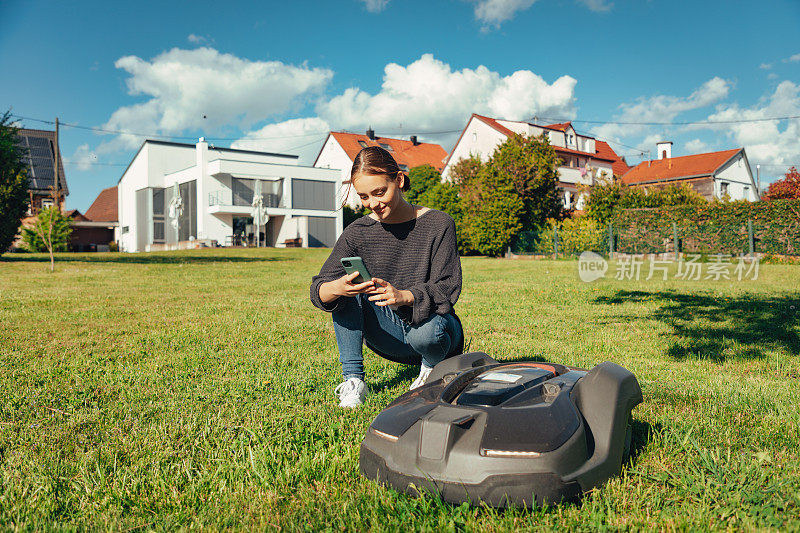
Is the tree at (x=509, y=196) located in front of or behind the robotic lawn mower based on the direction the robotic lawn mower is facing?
behind

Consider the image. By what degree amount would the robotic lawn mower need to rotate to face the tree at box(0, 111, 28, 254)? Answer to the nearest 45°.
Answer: approximately 90° to its right

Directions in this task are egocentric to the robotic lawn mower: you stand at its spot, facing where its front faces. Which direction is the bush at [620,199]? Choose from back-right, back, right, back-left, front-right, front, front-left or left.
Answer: back-right

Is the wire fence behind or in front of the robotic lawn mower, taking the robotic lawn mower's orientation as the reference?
behind

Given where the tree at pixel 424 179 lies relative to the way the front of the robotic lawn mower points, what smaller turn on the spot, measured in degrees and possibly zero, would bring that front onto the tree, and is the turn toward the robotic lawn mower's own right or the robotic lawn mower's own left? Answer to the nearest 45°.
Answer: approximately 135° to the robotic lawn mower's own right

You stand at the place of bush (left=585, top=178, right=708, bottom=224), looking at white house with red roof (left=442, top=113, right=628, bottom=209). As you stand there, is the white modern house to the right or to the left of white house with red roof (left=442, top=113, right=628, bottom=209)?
left

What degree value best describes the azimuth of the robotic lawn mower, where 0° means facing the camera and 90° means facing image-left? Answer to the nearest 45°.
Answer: approximately 45°

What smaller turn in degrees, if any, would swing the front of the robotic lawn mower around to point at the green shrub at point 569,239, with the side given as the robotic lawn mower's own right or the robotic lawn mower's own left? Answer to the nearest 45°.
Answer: approximately 135° to the robotic lawn mower's own right
